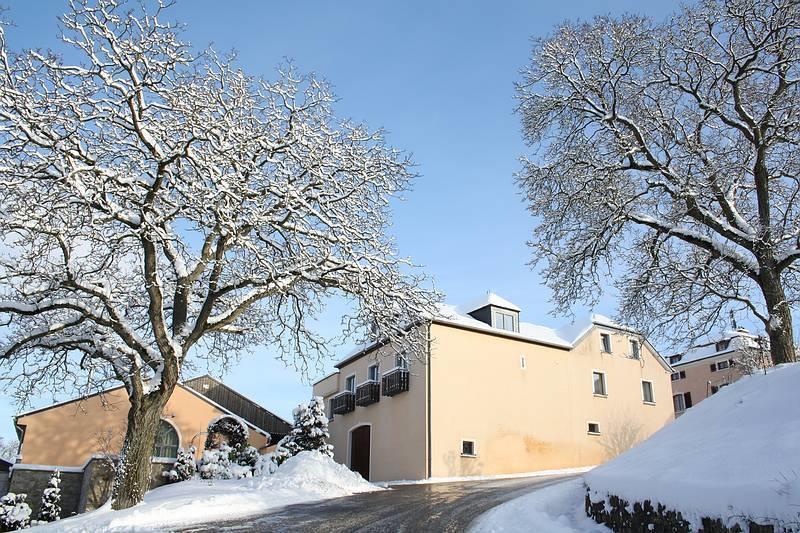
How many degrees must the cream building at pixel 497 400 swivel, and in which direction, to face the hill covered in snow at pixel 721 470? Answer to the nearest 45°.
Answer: approximately 45° to its left

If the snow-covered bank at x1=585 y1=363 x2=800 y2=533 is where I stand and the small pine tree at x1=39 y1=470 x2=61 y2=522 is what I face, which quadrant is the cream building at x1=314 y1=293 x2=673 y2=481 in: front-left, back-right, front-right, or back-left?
front-right

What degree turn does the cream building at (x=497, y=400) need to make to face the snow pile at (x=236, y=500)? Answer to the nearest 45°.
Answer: approximately 45° to its left

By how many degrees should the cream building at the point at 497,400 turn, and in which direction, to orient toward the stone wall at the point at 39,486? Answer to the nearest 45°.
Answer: approximately 45° to its right

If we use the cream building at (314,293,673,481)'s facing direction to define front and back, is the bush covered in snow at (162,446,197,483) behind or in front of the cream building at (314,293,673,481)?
in front

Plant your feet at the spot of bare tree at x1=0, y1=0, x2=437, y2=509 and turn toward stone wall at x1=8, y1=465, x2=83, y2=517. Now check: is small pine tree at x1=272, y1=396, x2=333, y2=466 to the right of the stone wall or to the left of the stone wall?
right

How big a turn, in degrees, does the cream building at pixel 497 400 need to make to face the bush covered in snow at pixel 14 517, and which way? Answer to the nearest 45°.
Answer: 0° — it already faces it

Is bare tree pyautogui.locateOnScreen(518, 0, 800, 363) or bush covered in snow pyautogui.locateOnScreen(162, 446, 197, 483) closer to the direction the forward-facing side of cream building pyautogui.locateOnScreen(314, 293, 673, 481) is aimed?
the bush covered in snow

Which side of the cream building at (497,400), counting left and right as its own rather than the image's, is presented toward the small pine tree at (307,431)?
front

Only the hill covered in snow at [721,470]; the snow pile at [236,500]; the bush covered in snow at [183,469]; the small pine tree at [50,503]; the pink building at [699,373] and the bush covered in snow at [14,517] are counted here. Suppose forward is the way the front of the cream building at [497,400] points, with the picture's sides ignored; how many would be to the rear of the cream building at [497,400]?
1

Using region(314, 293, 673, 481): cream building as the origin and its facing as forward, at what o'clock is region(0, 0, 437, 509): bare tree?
The bare tree is roughly at 11 o'clock from the cream building.

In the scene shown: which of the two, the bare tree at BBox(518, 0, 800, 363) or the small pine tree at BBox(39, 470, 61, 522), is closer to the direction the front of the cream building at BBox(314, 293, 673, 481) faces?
the small pine tree
